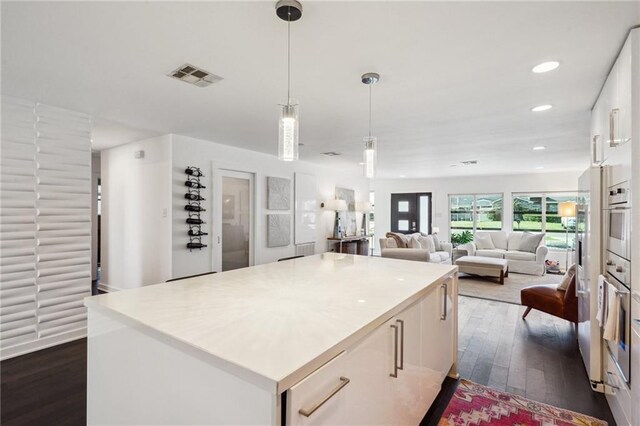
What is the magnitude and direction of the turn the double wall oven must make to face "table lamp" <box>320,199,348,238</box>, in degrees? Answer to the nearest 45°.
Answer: approximately 45° to its right

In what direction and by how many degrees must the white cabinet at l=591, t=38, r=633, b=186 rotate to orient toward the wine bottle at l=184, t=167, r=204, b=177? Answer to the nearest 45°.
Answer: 0° — it already faces it

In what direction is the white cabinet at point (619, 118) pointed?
to the viewer's left

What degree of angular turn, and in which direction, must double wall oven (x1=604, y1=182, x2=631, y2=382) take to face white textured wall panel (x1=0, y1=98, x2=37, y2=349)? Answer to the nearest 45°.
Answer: approximately 45° to its left

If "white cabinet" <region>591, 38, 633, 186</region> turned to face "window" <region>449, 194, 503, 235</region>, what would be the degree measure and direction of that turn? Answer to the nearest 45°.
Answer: approximately 45° to its right

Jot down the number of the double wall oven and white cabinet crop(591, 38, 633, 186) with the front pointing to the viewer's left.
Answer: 2

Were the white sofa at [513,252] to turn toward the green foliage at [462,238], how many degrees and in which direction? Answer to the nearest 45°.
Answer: approximately 90° to its right

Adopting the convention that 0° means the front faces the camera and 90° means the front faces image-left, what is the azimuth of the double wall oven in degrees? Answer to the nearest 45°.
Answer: approximately 90°

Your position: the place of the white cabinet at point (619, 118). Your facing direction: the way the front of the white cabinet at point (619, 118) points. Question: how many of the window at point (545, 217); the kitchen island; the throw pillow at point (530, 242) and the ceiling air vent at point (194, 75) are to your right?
2

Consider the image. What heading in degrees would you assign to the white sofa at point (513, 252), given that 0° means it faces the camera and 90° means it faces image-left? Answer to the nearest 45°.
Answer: approximately 45°
